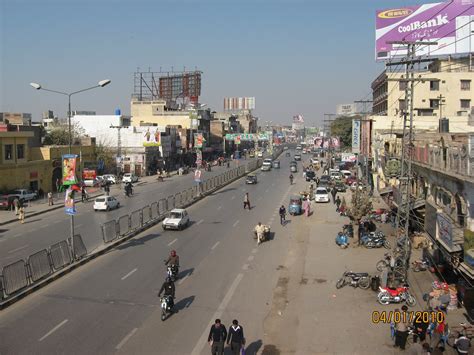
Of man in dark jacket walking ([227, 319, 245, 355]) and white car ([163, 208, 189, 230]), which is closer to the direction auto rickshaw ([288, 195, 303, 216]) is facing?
the man in dark jacket walking

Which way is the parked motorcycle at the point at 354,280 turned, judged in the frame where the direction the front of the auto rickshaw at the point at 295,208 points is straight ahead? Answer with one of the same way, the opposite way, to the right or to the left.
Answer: to the right

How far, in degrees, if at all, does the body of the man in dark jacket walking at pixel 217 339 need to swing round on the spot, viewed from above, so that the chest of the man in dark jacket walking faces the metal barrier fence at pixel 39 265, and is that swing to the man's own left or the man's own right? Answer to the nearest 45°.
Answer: approximately 135° to the man's own right

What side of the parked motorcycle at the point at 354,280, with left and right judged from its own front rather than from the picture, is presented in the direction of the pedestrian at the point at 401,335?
left

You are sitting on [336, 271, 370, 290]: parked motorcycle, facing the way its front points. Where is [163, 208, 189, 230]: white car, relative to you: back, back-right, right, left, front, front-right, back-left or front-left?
front-right

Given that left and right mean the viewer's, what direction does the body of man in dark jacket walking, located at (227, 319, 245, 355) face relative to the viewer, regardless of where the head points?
facing the viewer

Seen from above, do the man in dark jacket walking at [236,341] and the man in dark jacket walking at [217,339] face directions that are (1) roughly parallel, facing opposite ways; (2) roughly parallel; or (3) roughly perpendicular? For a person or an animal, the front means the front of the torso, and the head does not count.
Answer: roughly parallel

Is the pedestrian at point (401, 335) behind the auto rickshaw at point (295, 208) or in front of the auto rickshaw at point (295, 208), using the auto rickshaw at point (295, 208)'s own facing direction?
in front

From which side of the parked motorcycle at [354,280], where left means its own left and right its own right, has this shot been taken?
left

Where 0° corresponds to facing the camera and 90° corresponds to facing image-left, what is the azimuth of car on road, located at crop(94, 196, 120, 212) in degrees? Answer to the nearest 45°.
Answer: approximately 225°

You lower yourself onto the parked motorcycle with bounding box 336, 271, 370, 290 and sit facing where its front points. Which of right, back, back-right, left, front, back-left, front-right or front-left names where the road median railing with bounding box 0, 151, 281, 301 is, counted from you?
front

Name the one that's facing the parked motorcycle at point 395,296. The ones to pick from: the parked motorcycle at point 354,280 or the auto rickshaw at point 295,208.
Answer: the auto rickshaw

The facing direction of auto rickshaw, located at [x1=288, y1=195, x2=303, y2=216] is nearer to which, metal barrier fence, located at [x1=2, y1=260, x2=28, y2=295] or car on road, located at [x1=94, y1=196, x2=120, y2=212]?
the metal barrier fence

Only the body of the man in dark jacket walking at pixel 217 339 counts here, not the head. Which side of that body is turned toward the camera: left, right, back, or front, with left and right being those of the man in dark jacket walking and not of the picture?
front

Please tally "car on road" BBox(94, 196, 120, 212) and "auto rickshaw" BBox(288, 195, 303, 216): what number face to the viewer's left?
0
